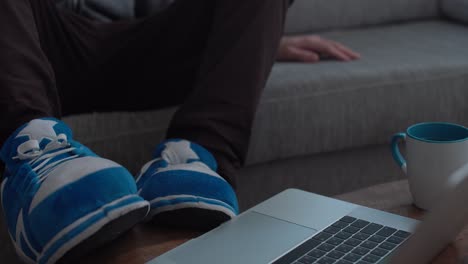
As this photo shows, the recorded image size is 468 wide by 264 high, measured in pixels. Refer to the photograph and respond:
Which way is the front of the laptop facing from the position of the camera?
facing away from the viewer and to the left of the viewer

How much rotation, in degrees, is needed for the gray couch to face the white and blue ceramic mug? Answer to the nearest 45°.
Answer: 0° — it already faces it

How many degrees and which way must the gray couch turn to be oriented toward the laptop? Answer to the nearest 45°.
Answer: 0° — it already faces it

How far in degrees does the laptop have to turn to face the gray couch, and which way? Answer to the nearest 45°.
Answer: approximately 45° to its right

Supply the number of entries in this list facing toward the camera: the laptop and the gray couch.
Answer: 1

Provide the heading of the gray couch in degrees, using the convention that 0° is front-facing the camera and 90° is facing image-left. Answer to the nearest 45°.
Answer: approximately 0°
